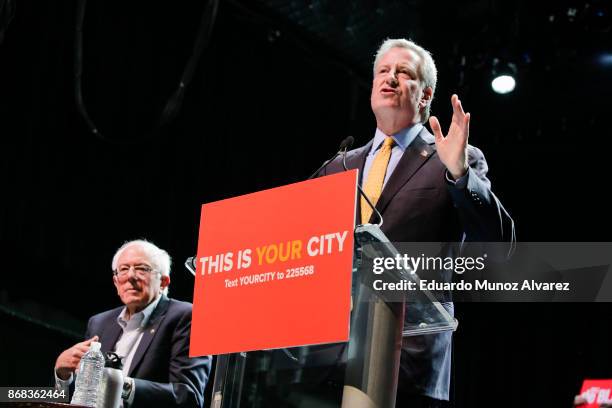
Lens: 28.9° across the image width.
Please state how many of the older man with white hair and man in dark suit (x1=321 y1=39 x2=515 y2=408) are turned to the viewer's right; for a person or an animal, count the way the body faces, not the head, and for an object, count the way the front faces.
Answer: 0

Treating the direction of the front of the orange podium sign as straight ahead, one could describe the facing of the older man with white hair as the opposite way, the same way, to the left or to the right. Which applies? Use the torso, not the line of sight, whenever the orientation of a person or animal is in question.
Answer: the same way

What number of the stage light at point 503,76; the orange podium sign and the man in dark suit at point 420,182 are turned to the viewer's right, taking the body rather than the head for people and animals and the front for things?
0

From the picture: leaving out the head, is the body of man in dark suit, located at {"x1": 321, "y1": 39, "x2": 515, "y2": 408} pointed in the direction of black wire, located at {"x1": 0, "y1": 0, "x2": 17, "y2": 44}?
no

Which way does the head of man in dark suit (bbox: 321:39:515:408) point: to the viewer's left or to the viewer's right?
to the viewer's left

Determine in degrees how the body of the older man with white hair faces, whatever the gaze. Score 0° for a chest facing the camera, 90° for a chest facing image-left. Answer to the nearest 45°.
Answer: approximately 45°

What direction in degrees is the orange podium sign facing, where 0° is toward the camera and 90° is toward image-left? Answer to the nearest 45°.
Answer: approximately 45°

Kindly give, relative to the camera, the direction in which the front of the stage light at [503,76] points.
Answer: facing the viewer

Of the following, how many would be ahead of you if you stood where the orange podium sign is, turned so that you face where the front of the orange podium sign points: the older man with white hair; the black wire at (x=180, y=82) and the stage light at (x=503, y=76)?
0

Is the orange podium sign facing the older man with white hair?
no

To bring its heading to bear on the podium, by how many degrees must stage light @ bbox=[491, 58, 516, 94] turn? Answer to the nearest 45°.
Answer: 0° — it already faces it

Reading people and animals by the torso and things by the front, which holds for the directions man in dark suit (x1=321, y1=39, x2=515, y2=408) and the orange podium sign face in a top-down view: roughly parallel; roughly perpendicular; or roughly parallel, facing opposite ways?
roughly parallel

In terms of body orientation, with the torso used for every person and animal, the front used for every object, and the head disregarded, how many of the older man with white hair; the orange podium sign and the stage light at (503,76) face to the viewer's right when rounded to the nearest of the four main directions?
0

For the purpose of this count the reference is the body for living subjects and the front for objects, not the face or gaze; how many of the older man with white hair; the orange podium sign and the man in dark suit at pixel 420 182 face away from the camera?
0

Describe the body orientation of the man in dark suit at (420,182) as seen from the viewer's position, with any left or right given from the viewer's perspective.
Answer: facing the viewer and to the left of the viewer

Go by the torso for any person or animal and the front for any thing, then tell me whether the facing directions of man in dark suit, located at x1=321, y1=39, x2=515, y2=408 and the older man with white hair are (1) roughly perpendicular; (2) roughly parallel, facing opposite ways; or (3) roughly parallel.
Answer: roughly parallel

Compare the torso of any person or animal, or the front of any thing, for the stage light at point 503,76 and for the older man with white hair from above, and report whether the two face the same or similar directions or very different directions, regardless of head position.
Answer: same or similar directions

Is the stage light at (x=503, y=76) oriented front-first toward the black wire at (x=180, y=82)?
no
